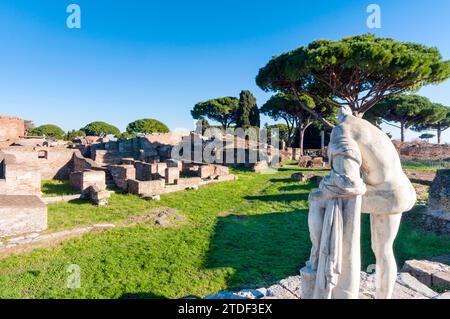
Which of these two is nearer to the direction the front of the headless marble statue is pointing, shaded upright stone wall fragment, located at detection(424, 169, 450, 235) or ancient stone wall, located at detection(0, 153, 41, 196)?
the ancient stone wall

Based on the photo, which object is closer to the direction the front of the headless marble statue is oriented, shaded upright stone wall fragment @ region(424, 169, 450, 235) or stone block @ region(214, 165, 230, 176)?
the stone block

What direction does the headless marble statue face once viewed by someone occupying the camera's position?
facing to the left of the viewer
